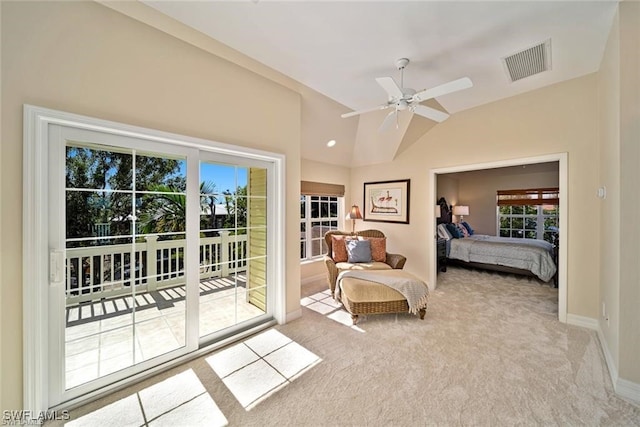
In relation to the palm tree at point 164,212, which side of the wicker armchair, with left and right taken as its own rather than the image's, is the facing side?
right

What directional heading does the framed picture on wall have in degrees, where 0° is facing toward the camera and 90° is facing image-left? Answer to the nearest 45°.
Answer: approximately 45°

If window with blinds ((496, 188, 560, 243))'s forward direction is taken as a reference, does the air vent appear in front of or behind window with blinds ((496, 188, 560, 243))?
in front

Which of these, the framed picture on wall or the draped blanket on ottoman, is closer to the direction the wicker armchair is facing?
the draped blanket on ottoman

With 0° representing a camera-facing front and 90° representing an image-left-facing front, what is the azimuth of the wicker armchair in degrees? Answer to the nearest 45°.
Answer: approximately 315°

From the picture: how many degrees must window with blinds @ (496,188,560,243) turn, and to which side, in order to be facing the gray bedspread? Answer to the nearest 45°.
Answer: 0° — it already faces it

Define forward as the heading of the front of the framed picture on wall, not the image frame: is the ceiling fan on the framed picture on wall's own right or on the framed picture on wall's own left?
on the framed picture on wall's own left

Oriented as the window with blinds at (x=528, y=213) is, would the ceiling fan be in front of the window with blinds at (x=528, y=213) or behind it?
in front

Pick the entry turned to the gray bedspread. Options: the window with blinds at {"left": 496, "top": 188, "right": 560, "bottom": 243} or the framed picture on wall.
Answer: the window with blinds

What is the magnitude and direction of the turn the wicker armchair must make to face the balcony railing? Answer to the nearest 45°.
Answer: approximately 90° to its right
